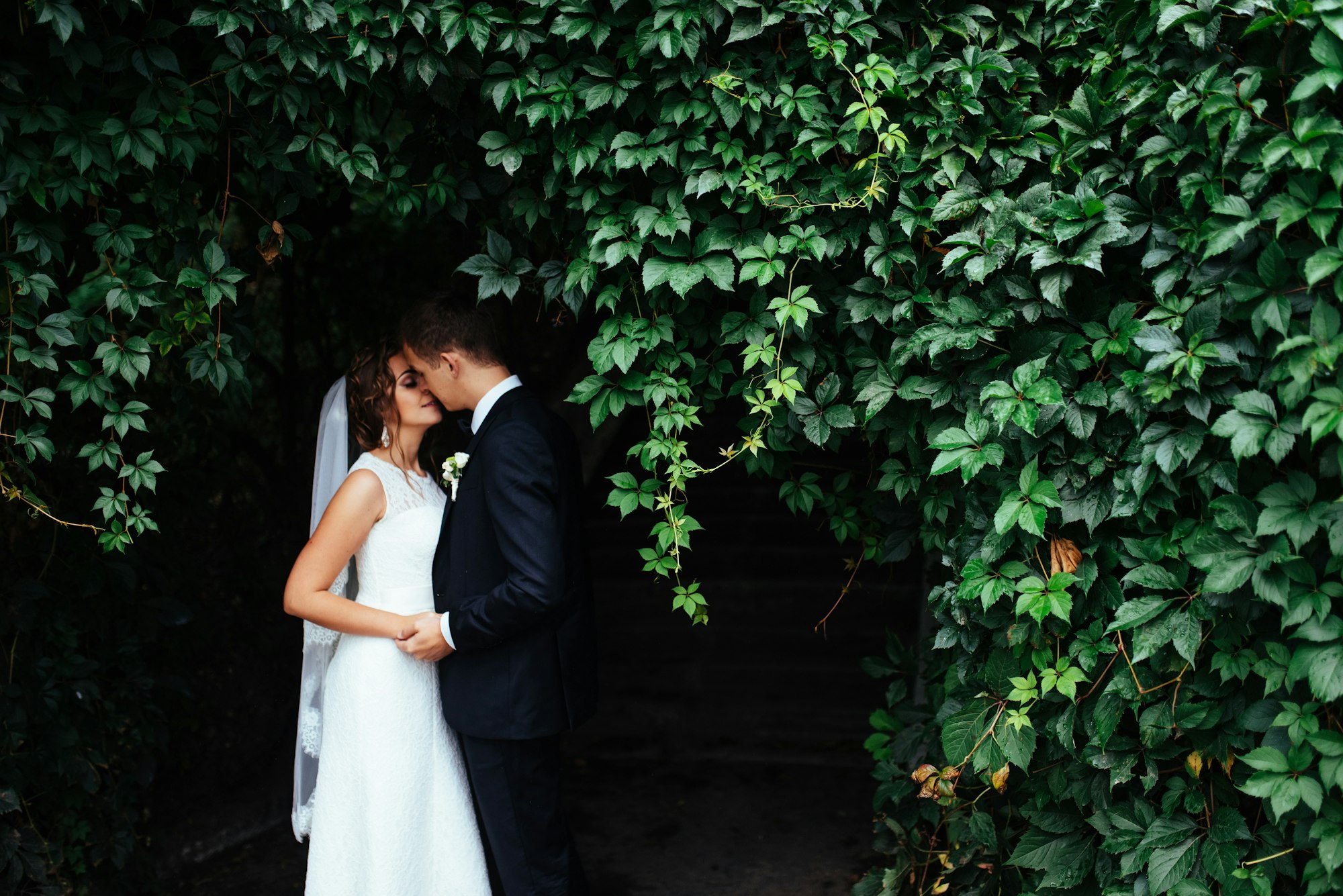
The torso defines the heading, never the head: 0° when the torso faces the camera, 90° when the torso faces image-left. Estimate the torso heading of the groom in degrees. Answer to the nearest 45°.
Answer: approximately 90°
